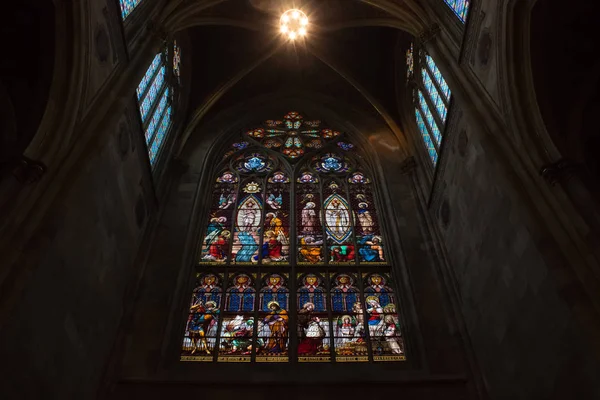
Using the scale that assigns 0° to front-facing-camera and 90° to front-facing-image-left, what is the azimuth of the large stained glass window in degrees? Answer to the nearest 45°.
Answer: approximately 0°

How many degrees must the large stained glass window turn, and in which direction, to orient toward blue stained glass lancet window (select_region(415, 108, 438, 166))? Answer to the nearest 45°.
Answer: approximately 90° to its left

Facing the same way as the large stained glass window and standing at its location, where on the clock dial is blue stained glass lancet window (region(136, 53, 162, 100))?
The blue stained glass lancet window is roughly at 2 o'clock from the large stained glass window.

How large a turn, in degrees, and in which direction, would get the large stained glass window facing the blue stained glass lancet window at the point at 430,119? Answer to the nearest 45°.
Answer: approximately 90° to its left

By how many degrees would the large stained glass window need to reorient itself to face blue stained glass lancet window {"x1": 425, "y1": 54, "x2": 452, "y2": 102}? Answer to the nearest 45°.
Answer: approximately 45° to its left

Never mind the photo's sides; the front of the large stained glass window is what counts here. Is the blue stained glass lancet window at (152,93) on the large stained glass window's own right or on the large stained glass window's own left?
on the large stained glass window's own right
